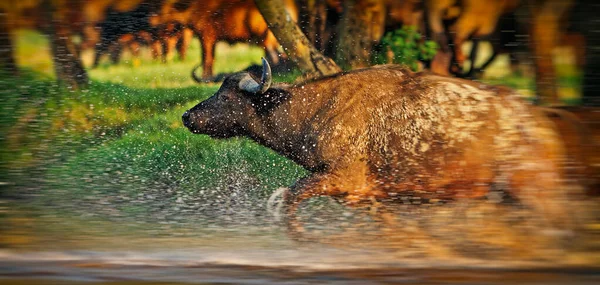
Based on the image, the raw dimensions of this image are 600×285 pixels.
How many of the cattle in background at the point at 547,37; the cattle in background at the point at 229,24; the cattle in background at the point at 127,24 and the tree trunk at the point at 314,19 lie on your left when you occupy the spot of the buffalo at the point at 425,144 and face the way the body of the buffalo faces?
0

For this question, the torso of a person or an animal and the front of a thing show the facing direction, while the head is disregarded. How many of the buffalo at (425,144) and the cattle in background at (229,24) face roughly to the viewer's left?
2

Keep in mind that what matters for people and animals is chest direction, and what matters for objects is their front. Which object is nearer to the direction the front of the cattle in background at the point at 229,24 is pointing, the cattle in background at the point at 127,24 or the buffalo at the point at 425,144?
the cattle in background

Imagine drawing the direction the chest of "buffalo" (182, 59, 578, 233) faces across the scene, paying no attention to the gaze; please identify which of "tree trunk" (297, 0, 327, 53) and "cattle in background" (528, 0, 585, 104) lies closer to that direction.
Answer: the tree trunk

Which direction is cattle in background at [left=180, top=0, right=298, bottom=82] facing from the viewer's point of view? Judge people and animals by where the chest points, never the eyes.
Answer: to the viewer's left

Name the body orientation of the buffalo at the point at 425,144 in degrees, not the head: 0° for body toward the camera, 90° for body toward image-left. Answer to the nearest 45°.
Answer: approximately 90°

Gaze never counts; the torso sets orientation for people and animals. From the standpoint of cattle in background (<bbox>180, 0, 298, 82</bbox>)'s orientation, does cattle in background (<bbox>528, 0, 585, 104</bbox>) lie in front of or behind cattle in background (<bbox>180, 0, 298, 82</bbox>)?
behind

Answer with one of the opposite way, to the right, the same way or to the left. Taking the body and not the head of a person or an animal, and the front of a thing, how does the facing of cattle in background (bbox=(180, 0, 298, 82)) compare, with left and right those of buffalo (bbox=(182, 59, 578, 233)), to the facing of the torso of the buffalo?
the same way

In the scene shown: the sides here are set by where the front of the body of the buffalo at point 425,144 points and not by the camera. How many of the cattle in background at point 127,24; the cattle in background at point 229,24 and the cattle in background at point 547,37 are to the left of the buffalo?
0

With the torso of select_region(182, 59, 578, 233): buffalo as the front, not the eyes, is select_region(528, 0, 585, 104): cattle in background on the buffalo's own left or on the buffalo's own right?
on the buffalo's own right
